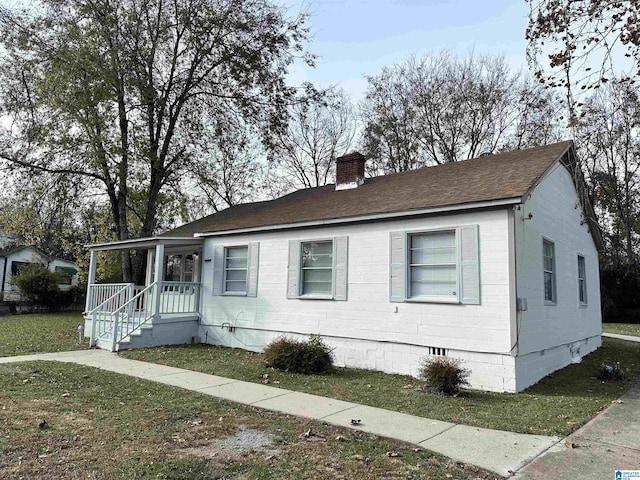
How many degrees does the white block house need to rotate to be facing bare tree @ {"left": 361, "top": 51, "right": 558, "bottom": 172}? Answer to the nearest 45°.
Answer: approximately 135° to its right

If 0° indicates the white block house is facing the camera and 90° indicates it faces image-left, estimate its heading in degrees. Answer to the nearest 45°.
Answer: approximately 45°

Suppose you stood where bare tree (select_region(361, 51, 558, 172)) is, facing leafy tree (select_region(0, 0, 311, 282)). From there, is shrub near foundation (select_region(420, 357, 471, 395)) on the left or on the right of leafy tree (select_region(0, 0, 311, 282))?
left

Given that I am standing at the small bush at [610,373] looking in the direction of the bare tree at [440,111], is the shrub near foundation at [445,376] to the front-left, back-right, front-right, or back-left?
back-left

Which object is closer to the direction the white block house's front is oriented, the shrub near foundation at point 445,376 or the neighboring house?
the shrub near foundation

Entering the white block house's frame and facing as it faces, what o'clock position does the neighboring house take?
The neighboring house is roughly at 3 o'clock from the white block house.

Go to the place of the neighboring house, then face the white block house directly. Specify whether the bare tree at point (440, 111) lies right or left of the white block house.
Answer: left
